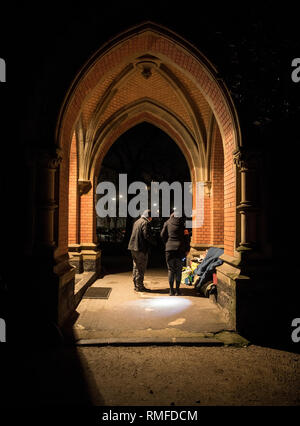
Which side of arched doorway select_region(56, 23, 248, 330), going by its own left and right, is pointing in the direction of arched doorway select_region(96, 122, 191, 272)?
back

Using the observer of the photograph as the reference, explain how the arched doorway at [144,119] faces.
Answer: facing the viewer
